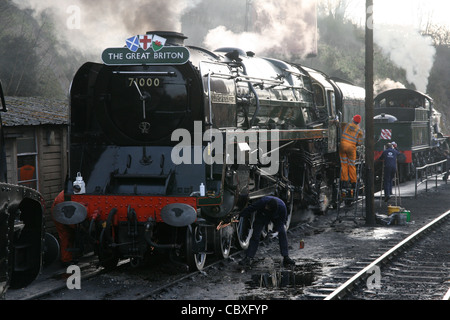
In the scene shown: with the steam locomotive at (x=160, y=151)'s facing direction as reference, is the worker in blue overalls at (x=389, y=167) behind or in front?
behind

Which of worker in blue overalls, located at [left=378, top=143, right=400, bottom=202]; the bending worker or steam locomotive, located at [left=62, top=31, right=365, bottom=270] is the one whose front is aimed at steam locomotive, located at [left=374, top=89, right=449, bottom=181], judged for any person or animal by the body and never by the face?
the worker in blue overalls

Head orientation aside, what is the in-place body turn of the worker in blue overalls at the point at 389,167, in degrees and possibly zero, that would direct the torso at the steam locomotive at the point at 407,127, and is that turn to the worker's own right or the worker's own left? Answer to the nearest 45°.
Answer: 0° — they already face it

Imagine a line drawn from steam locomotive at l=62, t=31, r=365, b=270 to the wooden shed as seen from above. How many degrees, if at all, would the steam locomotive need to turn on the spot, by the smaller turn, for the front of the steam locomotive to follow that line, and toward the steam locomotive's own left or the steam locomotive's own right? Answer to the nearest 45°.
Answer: approximately 90° to the steam locomotive's own right

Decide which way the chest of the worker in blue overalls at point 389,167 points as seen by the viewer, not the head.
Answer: away from the camera

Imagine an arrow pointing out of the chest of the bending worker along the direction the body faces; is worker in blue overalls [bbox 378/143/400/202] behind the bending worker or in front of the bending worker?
behind

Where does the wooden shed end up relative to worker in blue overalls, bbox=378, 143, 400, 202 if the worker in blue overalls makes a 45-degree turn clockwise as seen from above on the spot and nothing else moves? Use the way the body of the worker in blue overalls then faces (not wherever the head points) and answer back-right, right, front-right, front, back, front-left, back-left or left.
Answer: back
